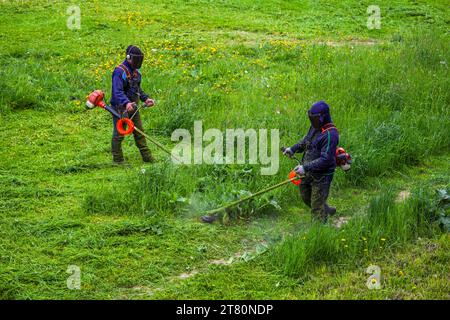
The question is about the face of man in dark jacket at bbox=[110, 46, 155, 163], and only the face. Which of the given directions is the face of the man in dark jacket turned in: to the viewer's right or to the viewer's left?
to the viewer's right

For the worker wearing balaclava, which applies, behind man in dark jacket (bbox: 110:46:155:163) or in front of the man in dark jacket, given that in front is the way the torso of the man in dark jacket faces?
in front

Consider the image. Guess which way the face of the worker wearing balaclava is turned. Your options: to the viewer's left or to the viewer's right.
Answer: to the viewer's left

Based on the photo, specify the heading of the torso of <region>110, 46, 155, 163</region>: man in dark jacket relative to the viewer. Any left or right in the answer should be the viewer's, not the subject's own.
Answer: facing the viewer and to the right of the viewer
